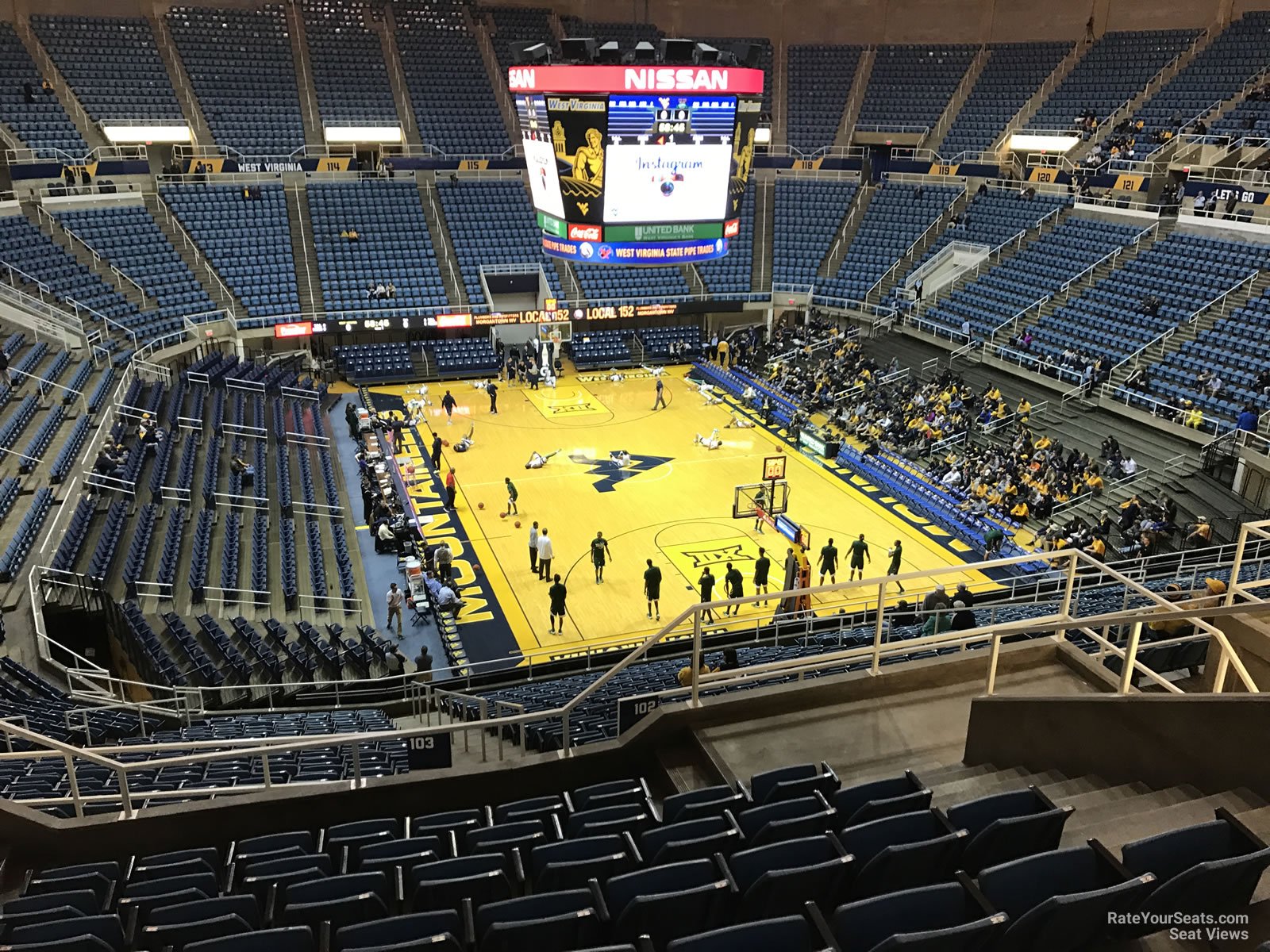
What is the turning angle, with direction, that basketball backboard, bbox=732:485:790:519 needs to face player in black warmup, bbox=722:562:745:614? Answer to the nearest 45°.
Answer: approximately 135° to its left

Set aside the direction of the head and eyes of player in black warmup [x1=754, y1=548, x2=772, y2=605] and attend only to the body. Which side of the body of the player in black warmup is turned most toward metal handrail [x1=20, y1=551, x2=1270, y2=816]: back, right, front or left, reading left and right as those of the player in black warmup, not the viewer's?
back

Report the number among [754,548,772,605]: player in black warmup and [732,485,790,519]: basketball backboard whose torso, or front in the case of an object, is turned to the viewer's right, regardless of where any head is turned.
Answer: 0

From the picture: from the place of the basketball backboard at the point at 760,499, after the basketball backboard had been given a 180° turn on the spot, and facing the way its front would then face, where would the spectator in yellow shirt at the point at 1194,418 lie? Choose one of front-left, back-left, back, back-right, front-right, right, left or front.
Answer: front-left

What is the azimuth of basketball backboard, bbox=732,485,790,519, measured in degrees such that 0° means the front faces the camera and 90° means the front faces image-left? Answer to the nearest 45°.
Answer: approximately 135°

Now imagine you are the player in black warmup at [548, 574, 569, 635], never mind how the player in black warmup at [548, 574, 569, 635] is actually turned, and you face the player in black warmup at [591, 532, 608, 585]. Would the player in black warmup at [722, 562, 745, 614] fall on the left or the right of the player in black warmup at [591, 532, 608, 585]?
right

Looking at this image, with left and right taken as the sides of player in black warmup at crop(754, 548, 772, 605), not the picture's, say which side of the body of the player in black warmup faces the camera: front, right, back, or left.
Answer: back

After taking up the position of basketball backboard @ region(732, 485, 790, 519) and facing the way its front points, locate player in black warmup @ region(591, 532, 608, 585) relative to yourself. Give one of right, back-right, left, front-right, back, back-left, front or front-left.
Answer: left

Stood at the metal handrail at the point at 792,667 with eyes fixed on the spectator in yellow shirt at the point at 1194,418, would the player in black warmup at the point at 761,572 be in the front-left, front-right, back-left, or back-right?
front-left

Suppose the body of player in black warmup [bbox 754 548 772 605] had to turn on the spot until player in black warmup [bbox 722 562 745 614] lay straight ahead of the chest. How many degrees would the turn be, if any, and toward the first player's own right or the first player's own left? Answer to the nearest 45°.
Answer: approximately 135° to the first player's own left

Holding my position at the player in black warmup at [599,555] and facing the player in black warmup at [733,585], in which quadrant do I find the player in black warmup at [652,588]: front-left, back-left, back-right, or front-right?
front-right

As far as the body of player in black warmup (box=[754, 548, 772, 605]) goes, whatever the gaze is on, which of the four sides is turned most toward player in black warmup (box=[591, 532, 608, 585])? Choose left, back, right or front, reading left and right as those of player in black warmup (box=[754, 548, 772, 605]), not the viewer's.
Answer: left

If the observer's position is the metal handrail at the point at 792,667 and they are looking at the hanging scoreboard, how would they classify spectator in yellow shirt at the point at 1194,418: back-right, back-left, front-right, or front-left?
front-right

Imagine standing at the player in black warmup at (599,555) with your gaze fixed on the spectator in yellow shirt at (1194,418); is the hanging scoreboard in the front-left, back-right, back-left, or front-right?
front-left
